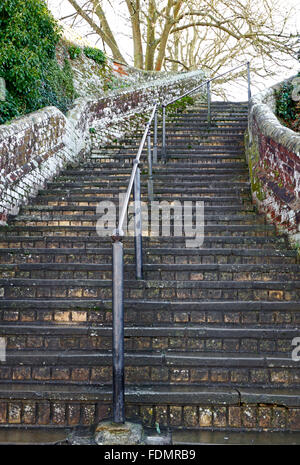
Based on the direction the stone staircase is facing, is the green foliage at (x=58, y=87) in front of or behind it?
behind

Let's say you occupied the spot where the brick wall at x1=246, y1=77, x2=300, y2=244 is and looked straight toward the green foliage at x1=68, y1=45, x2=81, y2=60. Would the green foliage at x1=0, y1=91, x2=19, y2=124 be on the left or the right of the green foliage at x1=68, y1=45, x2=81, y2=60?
left

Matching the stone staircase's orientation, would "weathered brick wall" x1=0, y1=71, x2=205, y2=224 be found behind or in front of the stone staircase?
behind

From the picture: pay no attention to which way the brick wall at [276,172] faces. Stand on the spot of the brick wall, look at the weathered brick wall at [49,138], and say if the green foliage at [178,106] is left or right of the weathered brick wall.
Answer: right

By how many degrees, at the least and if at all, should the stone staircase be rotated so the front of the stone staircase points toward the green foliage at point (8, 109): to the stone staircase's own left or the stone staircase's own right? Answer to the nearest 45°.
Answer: approximately 135° to the stone staircase's own right

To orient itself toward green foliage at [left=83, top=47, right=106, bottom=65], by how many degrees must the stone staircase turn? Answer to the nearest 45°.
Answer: approximately 180°

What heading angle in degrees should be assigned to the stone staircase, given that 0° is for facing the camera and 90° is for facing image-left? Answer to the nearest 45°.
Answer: approximately 0°

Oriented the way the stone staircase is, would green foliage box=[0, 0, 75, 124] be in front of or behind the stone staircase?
behind

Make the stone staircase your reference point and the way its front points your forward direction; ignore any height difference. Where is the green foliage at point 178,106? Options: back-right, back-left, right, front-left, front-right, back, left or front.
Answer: back

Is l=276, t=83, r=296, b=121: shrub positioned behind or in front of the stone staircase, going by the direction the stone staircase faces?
behind
